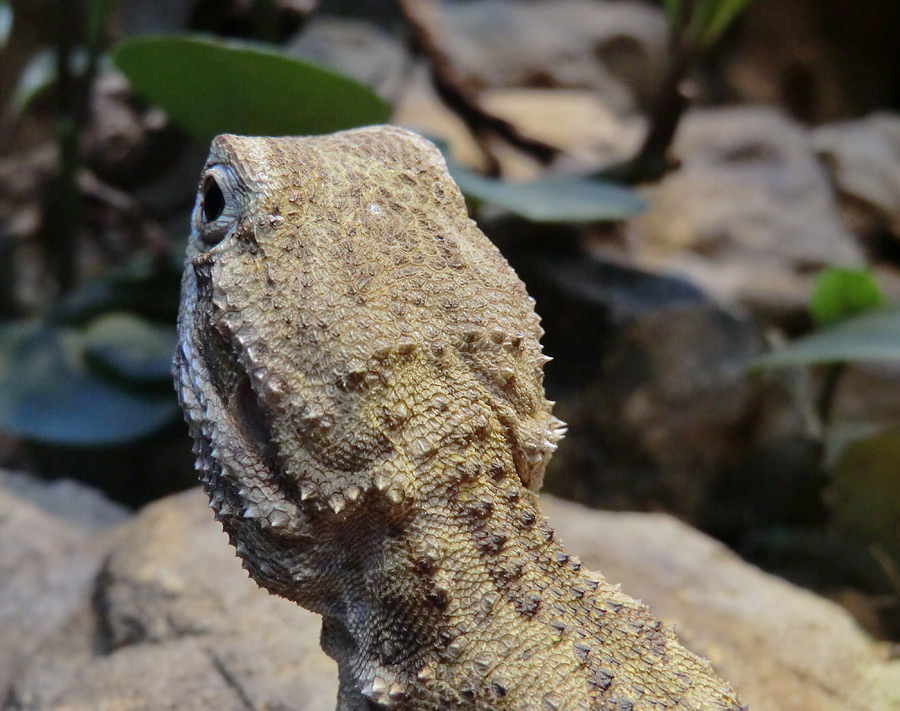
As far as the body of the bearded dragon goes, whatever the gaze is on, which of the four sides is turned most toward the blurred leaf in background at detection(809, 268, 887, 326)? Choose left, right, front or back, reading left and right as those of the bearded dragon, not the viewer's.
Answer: right

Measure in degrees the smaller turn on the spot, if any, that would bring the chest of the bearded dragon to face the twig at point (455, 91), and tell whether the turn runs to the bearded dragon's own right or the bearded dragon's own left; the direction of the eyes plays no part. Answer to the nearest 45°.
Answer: approximately 45° to the bearded dragon's own right

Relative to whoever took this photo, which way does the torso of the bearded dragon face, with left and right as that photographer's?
facing away from the viewer and to the left of the viewer

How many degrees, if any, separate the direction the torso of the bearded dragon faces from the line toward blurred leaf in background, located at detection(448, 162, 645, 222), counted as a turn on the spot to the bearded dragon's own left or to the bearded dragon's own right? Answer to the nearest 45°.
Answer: approximately 45° to the bearded dragon's own right
